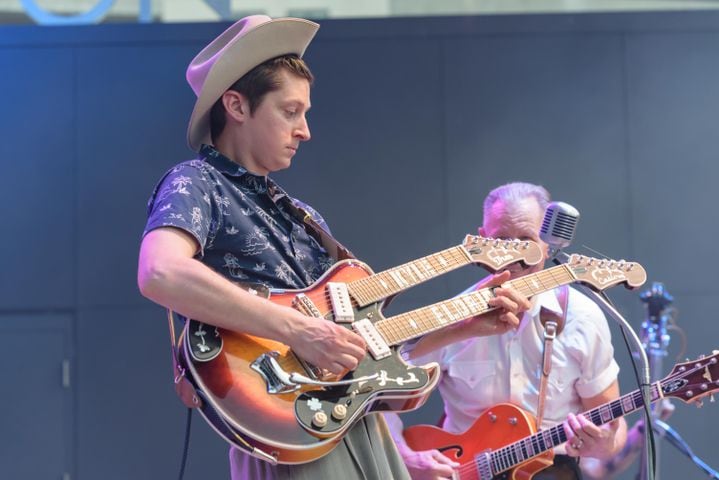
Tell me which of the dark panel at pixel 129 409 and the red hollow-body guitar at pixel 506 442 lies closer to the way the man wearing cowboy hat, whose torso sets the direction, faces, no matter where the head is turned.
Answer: the red hollow-body guitar

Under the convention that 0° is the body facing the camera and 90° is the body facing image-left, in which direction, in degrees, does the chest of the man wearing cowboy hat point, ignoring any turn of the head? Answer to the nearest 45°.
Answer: approximately 315°

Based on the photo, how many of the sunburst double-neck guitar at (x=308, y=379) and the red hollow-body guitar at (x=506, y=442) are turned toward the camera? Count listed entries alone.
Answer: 2

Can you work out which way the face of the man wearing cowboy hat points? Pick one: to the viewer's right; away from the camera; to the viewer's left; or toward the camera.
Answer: to the viewer's right

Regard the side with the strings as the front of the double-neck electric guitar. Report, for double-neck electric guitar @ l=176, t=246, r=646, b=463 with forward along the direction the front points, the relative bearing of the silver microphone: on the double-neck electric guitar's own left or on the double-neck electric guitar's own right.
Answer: on the double-neck electric guitar's own left
